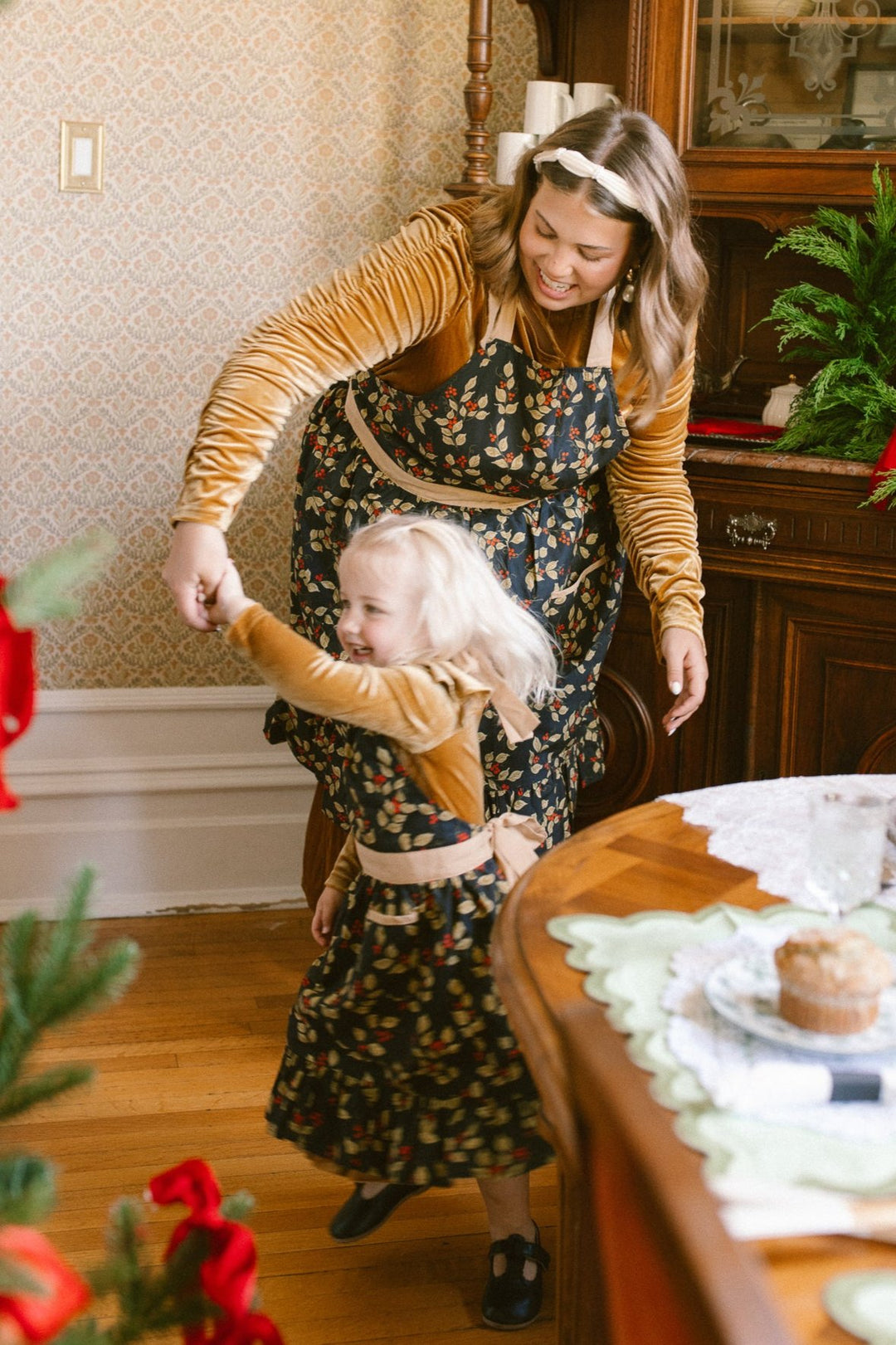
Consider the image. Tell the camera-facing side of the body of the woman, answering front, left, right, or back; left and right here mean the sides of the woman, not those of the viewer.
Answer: front

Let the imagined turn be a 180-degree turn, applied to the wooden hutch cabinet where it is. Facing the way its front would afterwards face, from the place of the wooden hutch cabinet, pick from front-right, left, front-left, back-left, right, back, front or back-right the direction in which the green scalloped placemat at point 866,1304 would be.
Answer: back

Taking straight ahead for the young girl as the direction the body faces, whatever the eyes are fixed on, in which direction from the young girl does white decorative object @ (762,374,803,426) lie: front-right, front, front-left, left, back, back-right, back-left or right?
back

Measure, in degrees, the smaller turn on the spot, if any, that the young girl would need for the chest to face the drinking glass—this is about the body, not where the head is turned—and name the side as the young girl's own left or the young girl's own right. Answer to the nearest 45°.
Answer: approximately 90° to the young girl's own left

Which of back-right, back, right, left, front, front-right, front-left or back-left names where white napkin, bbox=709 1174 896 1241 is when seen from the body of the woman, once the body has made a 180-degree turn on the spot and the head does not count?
back

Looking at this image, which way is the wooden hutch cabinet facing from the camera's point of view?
toward the camera

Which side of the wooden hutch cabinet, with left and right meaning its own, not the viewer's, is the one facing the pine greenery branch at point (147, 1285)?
front

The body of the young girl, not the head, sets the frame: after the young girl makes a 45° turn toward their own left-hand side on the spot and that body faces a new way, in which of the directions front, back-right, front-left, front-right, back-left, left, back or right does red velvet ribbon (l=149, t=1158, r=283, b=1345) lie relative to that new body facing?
front

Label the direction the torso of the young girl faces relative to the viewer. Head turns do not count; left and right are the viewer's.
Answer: facing the viewer and to the left of the viewer

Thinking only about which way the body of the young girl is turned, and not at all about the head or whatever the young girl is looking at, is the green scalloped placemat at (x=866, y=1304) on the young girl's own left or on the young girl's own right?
on the young girl's own left

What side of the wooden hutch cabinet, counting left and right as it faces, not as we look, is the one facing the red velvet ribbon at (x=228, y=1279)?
front

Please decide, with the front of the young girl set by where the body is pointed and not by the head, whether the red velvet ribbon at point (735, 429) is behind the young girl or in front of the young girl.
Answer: behind
